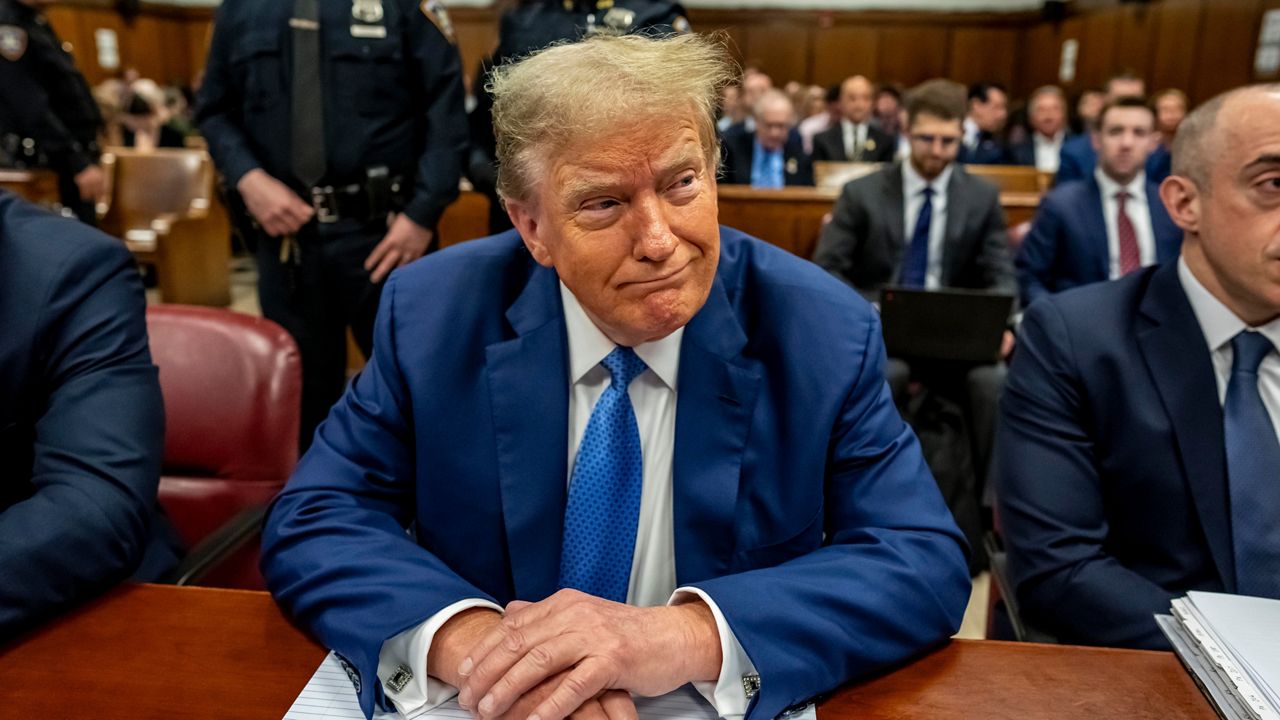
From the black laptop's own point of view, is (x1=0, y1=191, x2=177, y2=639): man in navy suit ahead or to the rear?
to the rear

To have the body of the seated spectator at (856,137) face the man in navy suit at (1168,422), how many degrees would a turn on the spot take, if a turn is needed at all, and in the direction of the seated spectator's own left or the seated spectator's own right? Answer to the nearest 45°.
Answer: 0° — they already face them

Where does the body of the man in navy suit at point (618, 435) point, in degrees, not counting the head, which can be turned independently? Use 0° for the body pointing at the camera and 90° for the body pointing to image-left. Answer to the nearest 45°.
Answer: approximately 0°

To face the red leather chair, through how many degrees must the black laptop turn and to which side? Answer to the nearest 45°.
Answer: approximately 135° to its left

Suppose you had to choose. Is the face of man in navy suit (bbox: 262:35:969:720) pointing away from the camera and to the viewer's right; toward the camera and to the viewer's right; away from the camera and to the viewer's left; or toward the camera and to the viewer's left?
toward the camera and to the viewer's right

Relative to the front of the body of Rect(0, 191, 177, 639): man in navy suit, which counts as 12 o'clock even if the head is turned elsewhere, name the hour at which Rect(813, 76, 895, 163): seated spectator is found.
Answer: The seated spectator is roughly at 6 o'clock from the man in navy suit.

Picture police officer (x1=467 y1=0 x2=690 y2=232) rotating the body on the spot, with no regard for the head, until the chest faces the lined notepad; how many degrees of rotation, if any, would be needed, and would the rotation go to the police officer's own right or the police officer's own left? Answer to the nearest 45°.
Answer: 0° — they already face it

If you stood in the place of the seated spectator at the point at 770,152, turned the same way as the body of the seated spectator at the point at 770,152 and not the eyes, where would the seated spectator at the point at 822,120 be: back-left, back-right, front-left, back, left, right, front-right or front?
back

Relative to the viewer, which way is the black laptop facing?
away from the camera

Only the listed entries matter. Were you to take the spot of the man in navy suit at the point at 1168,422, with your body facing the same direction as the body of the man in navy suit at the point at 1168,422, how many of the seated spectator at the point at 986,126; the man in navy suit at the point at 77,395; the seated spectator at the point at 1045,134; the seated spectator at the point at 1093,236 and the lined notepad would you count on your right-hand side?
2
